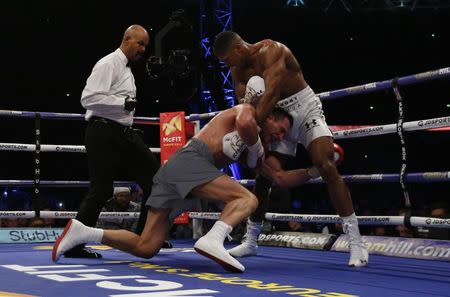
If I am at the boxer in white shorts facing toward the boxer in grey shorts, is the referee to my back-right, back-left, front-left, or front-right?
front-right

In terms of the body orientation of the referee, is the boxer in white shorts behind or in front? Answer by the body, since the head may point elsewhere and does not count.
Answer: in front

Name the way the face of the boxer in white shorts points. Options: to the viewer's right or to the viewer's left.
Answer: to the viewer's left
